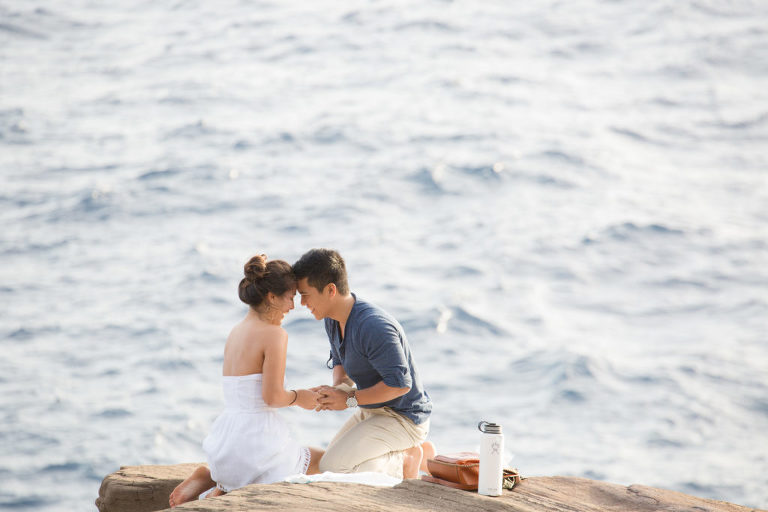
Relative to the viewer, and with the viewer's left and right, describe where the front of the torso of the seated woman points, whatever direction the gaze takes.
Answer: facing away from the viewer and to the right of the viewer

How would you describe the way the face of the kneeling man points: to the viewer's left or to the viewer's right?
to the viewer's left

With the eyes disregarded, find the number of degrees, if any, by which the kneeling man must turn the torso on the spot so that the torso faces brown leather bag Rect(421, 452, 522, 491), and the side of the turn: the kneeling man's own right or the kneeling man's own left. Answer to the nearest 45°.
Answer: approximately 135° to the kneeling man's own left

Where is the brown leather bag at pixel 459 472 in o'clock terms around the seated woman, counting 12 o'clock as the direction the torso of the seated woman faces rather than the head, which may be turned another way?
The brown leather bag is roughly at 2 o'clock from the seated woman.

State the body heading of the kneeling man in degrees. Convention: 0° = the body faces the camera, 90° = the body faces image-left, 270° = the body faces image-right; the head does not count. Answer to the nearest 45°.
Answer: approximately 90°

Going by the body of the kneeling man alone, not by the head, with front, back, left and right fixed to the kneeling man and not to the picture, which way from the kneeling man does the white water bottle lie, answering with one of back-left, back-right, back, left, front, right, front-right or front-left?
back-left

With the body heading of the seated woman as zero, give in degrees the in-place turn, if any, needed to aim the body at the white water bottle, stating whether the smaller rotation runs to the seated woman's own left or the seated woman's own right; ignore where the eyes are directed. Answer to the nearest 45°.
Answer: approximately 45° to the seated woman's own right

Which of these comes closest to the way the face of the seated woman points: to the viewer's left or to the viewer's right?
to the viewer's right
